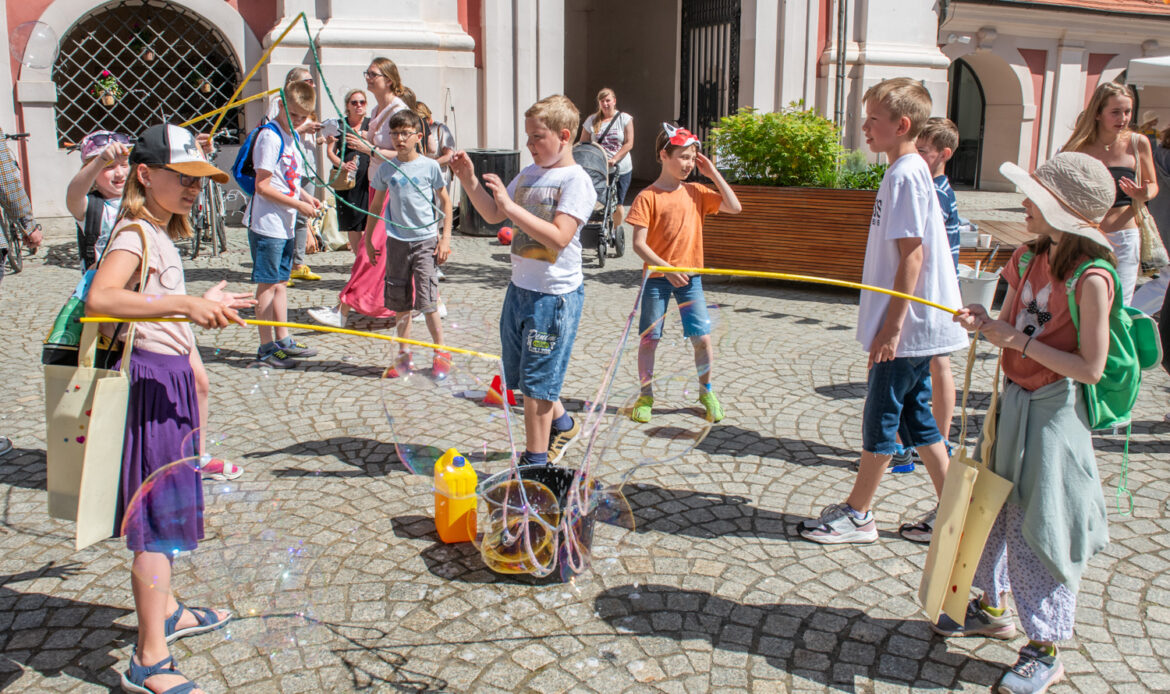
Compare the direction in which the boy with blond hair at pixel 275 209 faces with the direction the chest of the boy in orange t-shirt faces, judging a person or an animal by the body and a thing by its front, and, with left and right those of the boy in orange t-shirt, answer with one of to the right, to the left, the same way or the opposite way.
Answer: to the left

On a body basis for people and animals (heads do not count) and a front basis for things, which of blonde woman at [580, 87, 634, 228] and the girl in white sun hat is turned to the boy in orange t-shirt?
the blonde woman

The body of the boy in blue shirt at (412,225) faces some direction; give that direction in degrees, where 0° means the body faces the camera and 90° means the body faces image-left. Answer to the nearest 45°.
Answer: approximately 0°

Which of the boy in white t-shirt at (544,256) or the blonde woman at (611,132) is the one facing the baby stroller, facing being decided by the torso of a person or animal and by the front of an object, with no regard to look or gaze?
the blonde woman

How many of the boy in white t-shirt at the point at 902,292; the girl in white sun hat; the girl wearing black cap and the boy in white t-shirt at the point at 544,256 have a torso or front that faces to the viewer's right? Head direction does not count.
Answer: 1

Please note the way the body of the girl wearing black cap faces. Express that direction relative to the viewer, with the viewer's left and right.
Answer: facing to the right of the viewer

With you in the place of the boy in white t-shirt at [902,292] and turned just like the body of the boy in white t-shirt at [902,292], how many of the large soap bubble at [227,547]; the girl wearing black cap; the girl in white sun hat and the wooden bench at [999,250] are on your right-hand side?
1

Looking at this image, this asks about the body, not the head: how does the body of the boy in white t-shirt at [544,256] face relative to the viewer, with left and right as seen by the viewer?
facing the viewer and to the left of the viewer

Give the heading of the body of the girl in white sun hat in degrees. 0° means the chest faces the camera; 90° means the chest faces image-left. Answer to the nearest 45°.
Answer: approximately 45°

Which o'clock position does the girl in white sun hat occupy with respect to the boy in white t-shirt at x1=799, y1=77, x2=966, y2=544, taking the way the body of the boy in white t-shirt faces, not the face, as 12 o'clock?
The girl in white sun hat is roughly at 8 o'clock from the boy in white t-shirt.

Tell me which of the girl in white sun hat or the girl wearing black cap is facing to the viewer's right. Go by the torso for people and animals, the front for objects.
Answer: the girl wearing black cap

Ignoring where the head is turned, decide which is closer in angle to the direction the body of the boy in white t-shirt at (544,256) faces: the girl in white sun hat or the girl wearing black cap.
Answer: the girl wearing black cap

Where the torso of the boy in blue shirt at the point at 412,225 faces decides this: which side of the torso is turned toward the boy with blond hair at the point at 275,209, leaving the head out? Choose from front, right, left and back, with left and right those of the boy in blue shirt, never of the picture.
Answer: right

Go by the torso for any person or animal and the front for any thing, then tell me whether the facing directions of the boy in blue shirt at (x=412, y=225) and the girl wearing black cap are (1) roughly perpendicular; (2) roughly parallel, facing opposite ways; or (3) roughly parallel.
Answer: roughly perpendicular

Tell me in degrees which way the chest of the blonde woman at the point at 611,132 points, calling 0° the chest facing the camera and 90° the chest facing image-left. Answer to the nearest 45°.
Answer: approximately 0°

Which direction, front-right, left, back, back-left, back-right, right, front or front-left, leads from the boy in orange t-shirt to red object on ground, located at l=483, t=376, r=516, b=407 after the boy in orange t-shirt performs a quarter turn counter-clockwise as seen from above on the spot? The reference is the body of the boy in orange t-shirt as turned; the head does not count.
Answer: back-right

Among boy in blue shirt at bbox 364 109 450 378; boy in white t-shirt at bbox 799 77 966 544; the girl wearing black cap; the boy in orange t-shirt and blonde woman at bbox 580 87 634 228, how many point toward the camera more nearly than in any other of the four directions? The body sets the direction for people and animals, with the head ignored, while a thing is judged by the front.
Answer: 3
